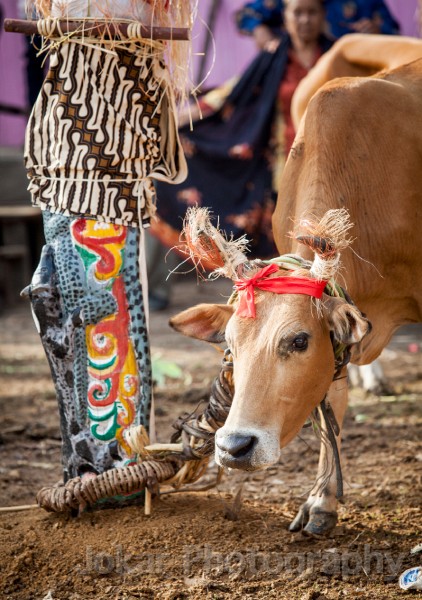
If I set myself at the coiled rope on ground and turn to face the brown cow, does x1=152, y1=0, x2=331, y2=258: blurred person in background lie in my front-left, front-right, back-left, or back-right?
front-left

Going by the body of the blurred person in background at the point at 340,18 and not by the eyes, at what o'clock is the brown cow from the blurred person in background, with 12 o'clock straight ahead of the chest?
The brown cow is roughly at 12 o'clock from the blurred person in background.

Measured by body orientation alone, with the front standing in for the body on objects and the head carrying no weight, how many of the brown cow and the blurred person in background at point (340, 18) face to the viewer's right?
0

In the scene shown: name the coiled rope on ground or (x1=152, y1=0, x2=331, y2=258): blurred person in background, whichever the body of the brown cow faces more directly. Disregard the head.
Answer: the coiled rope on ground

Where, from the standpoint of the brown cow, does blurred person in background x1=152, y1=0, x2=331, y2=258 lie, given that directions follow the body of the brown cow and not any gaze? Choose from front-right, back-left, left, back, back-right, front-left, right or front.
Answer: back-right

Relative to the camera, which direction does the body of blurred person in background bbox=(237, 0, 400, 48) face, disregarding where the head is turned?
toward the camera

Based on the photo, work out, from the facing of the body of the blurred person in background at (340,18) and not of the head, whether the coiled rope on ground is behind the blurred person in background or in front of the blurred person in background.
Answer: in front

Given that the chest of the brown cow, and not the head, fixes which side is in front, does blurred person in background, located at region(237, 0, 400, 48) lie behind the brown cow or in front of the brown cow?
behind

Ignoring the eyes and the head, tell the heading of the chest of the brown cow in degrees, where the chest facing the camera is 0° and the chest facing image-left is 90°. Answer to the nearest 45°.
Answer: approximately 45°
